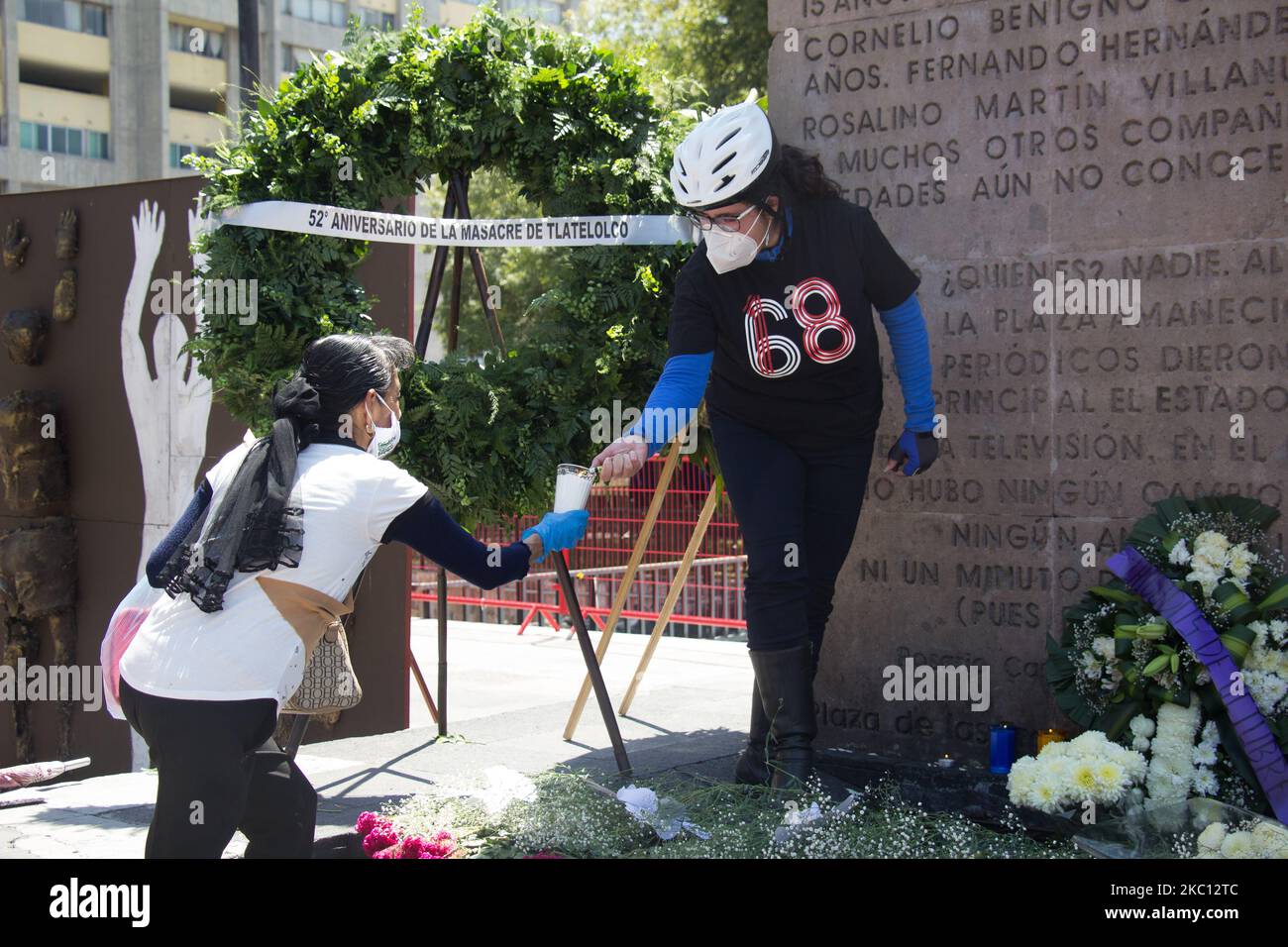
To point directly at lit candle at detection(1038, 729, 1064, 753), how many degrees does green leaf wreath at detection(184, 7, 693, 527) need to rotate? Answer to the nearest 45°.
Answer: approximately 45° to its left

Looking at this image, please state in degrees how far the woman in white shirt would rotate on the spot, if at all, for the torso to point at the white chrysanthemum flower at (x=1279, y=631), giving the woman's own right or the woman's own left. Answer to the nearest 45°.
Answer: approximately 45° to the woman's own right

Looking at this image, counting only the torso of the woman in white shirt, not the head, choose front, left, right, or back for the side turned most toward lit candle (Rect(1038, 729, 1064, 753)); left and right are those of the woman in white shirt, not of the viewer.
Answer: front

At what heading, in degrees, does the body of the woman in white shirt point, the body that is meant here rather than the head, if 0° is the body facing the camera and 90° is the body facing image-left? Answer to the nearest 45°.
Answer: approximately 225°

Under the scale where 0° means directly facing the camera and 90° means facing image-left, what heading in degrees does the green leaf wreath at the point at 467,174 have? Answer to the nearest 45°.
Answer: approximately 0°

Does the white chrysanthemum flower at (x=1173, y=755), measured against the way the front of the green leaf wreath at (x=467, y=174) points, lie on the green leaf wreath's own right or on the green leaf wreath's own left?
on the green leaf wreath's own left

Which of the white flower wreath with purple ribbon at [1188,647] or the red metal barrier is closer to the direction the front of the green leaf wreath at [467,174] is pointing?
the white flower wreath with purple ribbon

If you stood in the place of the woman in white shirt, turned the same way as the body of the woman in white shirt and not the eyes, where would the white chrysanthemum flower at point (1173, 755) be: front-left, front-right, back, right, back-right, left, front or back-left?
front-right

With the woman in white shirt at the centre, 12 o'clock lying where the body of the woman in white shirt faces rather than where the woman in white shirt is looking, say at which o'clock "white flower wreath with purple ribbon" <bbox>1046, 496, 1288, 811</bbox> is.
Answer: The white flower wreath with purple ribbon is roughly at 1 o'clock from the woman in white shirt.

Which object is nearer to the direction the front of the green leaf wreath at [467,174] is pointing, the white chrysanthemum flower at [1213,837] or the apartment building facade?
the white chrysanthemum flower

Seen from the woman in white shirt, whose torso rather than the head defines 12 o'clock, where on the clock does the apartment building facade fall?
The apartment building facade is roughly at 10 o'clock from the woman in white shirt.

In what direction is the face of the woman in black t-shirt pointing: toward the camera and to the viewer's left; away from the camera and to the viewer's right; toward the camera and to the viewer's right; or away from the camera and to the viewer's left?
toward the camera and to the viewer's left

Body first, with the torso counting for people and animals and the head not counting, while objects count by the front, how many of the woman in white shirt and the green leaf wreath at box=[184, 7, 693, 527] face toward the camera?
1

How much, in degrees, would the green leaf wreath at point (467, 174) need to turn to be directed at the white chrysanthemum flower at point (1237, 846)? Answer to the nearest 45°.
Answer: approximately 45° to its left
